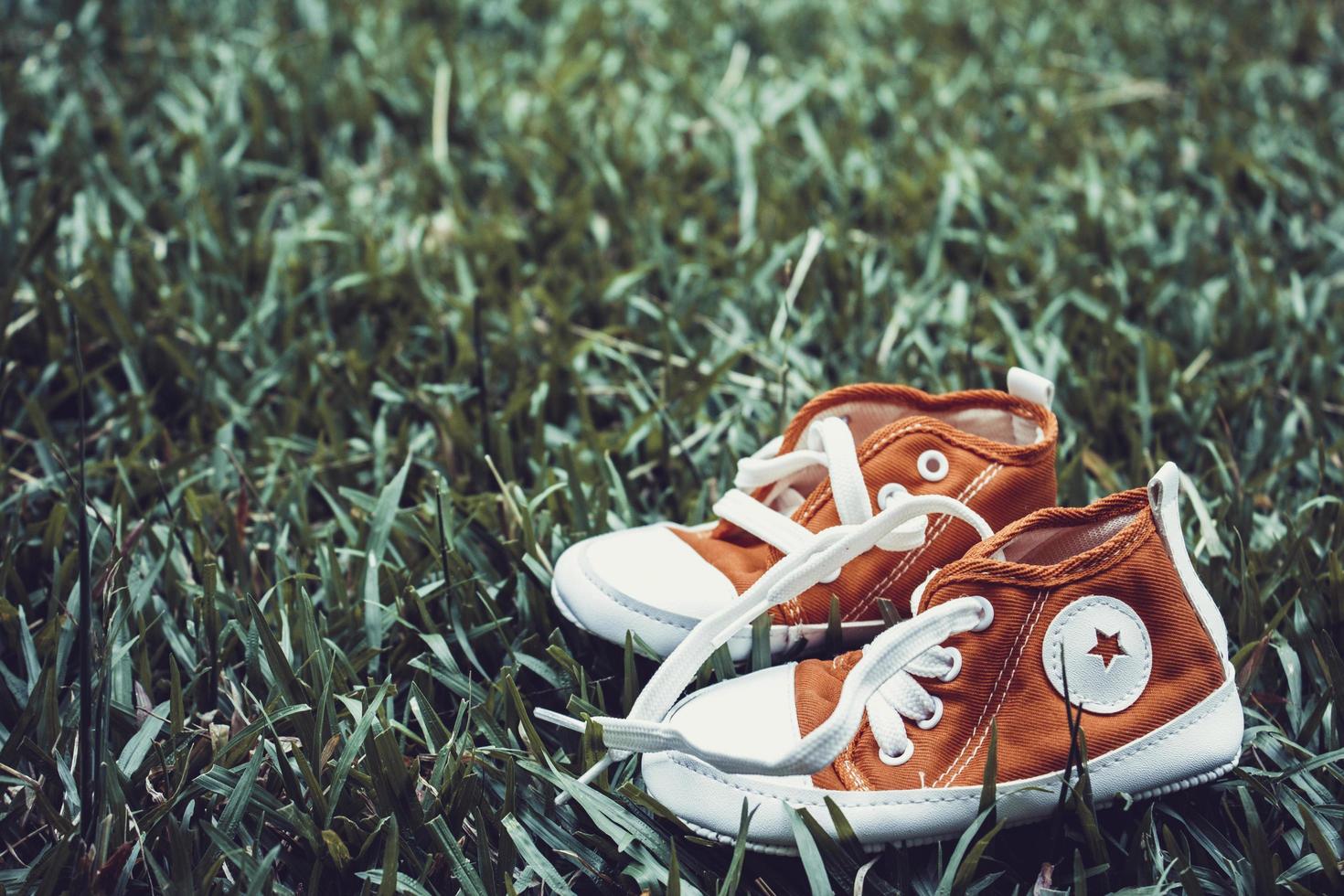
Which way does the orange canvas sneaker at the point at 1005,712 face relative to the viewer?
to the viewer's left
